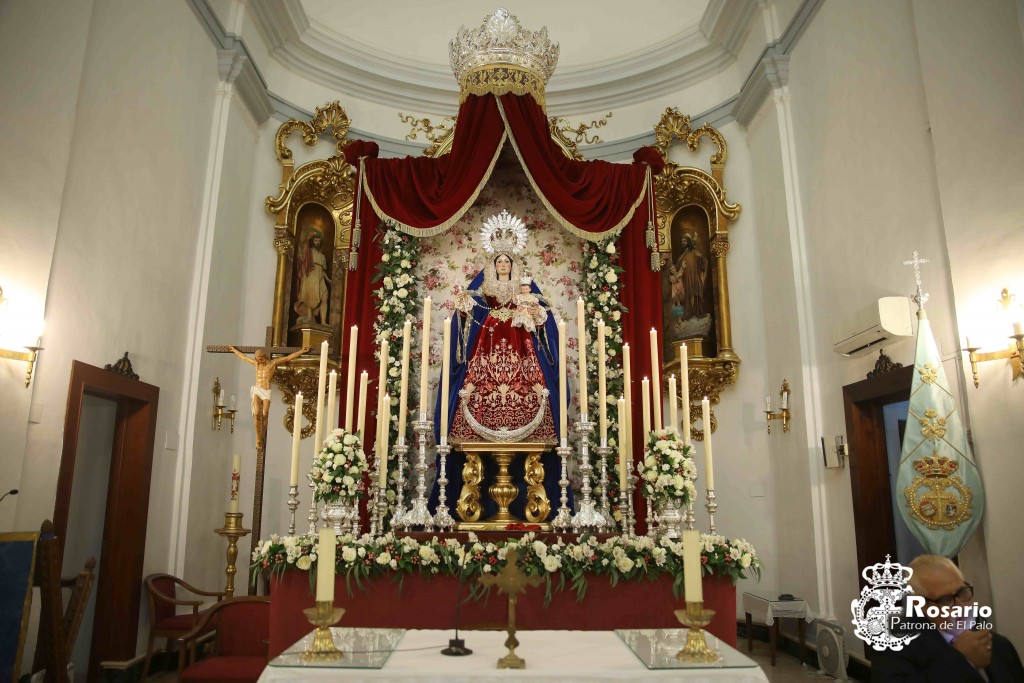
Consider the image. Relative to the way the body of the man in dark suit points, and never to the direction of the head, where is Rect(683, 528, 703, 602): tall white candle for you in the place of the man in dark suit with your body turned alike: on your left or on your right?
on your right

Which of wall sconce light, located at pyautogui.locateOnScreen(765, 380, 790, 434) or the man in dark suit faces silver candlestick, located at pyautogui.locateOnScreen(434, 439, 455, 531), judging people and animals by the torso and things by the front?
the wall sconce light

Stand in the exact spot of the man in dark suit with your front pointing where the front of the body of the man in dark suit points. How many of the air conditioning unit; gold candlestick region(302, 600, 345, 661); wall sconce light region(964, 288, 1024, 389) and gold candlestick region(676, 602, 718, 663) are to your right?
2

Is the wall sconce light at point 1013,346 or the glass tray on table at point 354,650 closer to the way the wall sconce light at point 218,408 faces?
the wall sconce light

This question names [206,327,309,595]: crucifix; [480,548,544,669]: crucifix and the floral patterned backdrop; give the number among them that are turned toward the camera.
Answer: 2

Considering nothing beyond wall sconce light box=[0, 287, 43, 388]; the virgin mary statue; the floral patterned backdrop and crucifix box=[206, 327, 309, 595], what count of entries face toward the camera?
3

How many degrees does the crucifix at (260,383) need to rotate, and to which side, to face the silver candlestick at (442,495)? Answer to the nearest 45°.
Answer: approximately 45° to its left

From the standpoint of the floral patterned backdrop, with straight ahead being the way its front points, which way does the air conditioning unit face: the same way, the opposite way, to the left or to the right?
to the right
